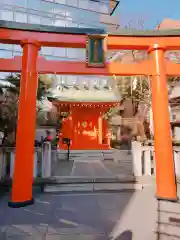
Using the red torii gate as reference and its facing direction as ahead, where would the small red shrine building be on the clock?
The small red shrine building is roughly at 6 o'clock from the red torii gate.

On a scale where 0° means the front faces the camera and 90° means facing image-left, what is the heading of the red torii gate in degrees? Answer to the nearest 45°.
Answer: approximately 0°

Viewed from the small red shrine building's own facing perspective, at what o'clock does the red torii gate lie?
The red torii gate is roughly at 12 o'clock from the small red shrine building.

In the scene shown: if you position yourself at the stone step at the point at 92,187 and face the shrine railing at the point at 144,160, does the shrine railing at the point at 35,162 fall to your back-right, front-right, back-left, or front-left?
back-left

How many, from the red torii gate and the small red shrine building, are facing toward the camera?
2

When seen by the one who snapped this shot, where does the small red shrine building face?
facing the viewer

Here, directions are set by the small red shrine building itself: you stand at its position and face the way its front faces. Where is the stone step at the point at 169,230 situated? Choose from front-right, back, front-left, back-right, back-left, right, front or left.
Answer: front

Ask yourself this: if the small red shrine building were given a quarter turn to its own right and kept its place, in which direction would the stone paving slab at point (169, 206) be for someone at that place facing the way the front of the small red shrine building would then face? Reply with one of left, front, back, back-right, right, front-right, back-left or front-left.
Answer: left

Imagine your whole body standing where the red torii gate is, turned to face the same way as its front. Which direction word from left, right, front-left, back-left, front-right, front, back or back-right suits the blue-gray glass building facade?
back

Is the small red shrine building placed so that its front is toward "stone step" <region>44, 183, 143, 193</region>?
yes

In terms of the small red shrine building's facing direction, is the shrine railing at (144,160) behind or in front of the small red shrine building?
in front

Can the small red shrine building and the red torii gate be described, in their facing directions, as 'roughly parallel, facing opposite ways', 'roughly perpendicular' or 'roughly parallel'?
roughly parallel
